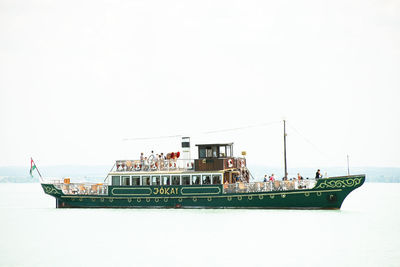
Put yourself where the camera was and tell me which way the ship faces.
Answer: facing to the right of the viewer
